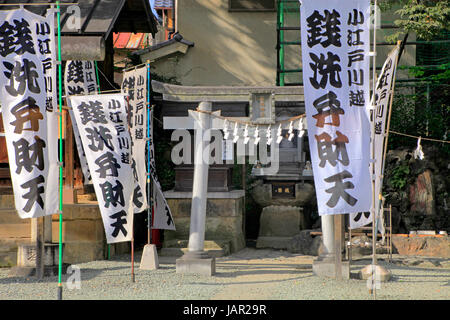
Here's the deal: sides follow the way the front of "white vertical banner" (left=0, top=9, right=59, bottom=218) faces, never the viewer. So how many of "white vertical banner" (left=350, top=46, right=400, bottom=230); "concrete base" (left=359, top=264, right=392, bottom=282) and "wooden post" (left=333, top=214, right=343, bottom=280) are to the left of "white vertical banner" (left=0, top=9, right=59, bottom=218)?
3

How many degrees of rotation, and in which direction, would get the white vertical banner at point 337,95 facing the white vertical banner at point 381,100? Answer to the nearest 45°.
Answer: approximately 135° to its left

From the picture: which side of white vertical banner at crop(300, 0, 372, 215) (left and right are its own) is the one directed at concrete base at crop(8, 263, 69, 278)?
right

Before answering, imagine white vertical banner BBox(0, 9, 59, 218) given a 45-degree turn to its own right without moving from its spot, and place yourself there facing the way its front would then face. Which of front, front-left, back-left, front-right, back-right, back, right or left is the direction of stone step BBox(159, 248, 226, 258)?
back

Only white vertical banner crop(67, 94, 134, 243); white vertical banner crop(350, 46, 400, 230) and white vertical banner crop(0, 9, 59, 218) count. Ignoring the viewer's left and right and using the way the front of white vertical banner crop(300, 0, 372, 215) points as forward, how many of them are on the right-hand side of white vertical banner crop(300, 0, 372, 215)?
2

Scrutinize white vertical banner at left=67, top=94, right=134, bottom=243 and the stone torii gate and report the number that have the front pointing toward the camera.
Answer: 2

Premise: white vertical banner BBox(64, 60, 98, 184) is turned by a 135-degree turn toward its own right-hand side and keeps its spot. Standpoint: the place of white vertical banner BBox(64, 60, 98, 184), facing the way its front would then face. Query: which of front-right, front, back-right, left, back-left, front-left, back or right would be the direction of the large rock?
back-right

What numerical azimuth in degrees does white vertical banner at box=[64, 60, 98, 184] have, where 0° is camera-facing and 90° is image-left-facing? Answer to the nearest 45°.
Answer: approximately 0°
